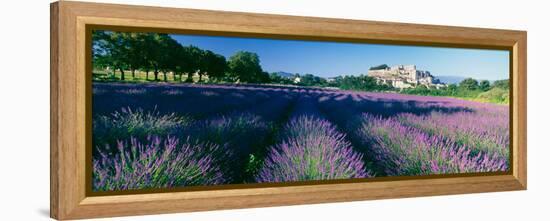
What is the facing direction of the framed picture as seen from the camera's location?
facing the viewer and to the right of the viewer
